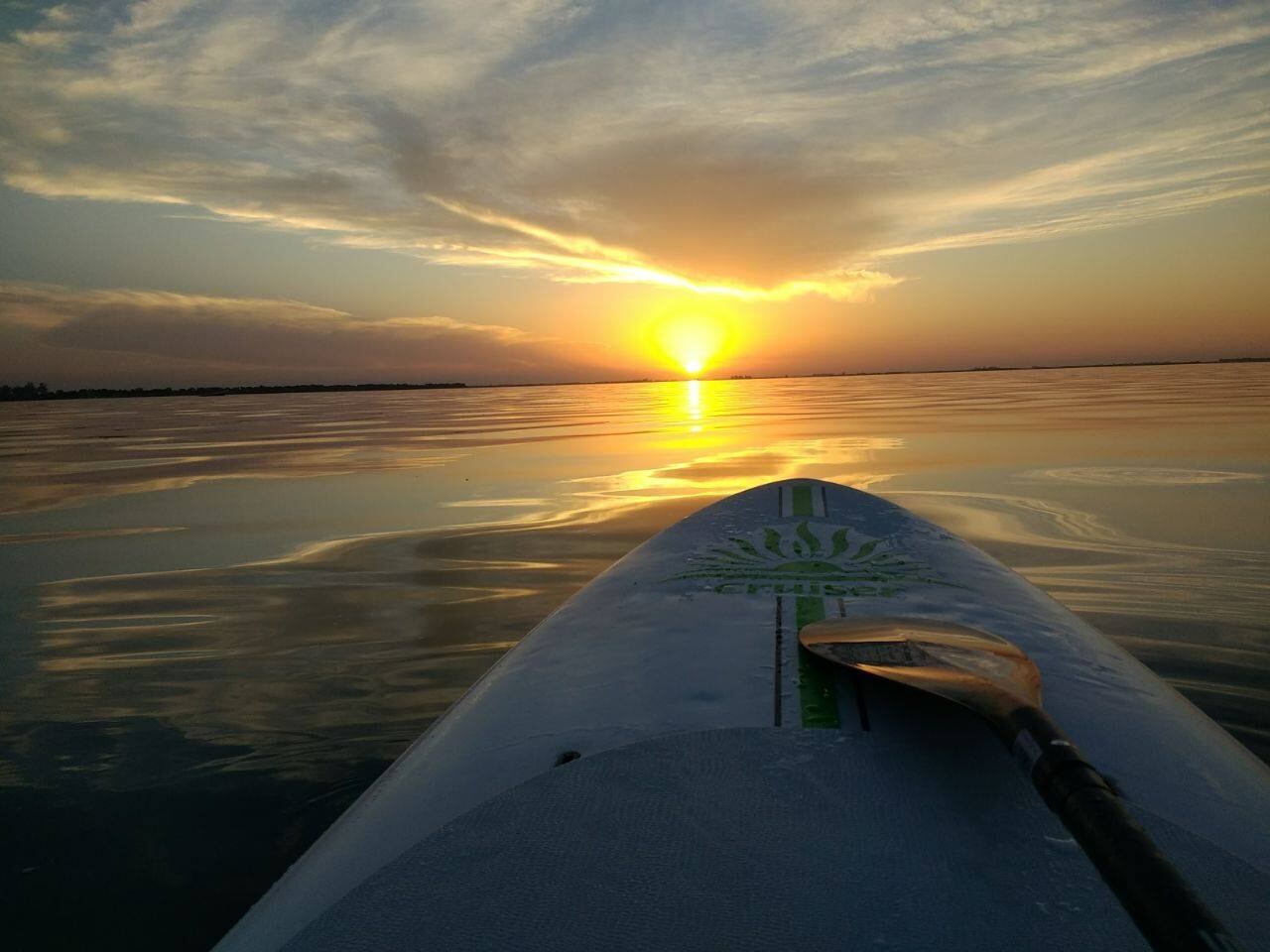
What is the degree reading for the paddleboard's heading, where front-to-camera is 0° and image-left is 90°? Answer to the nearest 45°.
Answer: approximately 180°
